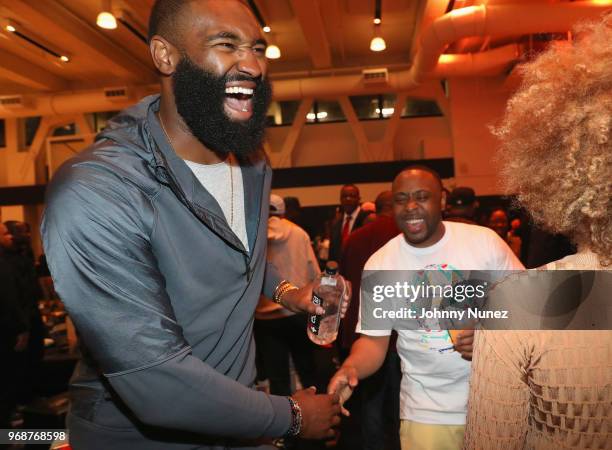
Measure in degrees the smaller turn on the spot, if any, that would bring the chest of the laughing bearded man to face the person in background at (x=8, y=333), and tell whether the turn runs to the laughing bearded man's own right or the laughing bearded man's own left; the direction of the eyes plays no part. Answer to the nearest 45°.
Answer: approximately 180°

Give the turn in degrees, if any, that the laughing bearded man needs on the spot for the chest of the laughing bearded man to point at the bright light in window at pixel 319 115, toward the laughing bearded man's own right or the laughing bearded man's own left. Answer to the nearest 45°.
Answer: approximately 135° to the laughing bearded man's own left

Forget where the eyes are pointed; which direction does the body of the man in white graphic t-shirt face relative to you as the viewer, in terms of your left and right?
facing the viewer

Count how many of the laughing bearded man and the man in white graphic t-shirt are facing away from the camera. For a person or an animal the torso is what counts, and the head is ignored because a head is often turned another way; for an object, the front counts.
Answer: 0

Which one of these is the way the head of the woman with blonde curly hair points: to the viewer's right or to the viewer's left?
to the viewer's left

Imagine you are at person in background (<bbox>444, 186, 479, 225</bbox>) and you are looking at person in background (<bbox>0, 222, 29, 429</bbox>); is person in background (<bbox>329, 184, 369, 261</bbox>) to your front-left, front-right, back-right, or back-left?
front-right

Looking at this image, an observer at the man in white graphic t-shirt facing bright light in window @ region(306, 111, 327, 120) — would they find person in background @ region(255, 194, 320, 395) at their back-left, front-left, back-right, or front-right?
front-left

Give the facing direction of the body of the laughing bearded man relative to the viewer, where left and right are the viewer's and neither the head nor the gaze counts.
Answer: facing the viewer and to the right of the viewer

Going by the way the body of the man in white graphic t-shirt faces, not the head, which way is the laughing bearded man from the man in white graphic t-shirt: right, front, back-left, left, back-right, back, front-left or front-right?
front-right

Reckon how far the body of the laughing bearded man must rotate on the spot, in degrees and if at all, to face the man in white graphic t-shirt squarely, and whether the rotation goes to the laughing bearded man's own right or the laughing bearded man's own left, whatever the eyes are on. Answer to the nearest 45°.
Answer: approximately 90° to the laughing bearded man's own left

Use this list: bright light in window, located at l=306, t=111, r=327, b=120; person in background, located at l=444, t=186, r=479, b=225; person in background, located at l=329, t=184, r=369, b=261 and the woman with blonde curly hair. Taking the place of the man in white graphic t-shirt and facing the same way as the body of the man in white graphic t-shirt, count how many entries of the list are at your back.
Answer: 3

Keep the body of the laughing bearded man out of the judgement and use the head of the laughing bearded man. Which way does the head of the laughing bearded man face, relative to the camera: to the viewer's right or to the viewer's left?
to the viewer's right

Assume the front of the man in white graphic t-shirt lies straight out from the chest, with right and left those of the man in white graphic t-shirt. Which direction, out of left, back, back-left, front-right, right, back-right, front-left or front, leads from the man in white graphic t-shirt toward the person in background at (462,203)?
back

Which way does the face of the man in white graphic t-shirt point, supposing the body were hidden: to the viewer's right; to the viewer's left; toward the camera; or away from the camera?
toward the camera

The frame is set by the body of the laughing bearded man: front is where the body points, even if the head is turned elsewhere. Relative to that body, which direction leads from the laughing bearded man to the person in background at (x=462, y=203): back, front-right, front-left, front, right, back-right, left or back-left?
left

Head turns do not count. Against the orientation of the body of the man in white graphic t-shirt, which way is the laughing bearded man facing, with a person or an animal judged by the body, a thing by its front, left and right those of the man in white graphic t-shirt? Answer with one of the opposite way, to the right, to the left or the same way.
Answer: to the left

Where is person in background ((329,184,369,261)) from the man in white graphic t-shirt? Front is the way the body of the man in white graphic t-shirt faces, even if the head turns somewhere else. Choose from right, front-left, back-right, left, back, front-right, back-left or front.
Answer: back
